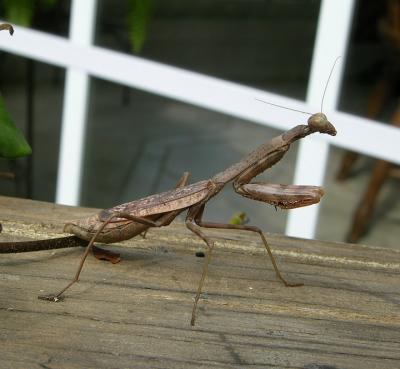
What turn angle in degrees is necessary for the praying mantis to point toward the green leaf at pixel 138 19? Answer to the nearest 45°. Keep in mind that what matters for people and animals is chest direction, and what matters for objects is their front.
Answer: approximately 90° to its left

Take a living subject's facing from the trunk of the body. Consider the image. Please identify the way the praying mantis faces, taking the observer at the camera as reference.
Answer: facing to the right of the viewer

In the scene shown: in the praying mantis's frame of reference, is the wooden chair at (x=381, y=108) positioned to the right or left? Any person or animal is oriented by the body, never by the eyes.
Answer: on its left

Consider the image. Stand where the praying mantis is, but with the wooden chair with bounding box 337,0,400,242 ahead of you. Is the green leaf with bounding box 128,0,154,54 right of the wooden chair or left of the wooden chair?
left

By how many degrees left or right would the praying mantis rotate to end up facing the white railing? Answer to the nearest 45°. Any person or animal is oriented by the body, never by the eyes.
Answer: approximately 90° to its left
